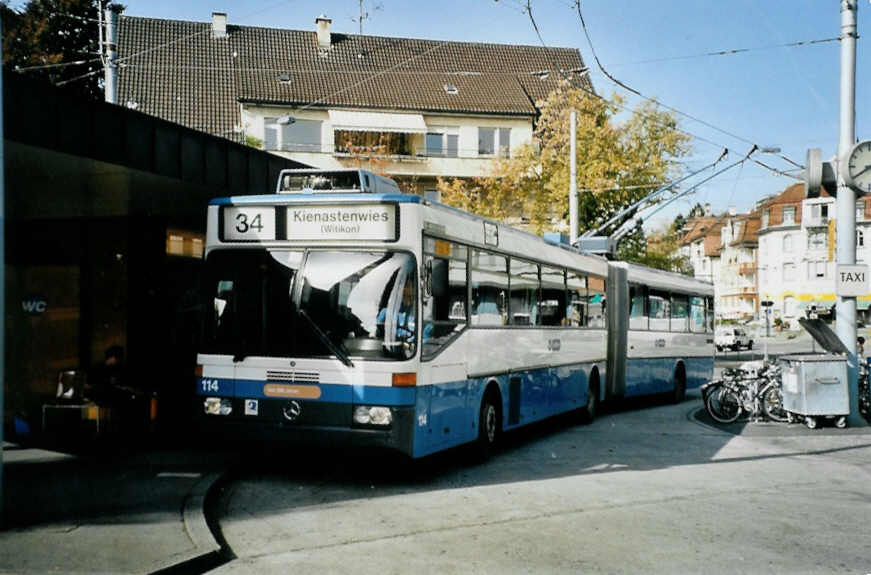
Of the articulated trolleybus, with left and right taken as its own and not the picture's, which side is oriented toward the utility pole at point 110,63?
right

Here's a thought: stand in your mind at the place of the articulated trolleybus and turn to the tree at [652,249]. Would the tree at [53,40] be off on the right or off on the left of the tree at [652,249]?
left

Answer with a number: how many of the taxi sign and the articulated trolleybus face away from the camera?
0

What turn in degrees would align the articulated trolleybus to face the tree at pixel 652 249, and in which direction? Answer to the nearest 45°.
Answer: approximately 135° to its right

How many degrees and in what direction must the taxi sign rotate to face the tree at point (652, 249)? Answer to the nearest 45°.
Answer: approximately 180°

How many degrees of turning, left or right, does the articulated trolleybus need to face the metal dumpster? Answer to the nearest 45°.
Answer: approximately 180°

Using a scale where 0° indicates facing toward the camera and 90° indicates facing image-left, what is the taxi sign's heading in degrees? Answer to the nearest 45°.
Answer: approximately 0°

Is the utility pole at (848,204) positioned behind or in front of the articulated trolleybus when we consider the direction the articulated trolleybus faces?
behind
